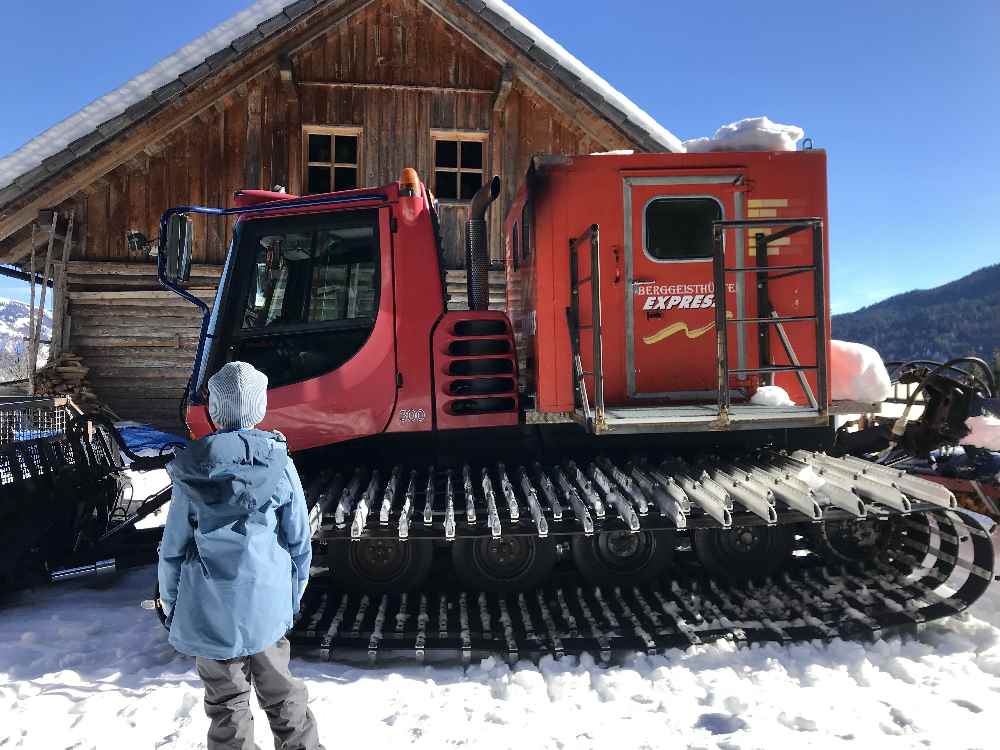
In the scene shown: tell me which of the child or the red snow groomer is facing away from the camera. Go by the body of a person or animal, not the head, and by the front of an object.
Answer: the child

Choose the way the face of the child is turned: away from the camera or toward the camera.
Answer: away from the camera

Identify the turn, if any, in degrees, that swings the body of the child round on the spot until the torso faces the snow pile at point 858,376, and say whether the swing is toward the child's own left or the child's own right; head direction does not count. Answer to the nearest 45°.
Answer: approximately 90° to the child's own right

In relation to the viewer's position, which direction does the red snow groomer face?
facing to the left of the viewer

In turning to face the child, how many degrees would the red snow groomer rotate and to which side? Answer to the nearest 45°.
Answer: approximately 45° to its left

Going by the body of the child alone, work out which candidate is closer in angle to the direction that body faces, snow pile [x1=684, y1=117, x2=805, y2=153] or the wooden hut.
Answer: the wooden hut

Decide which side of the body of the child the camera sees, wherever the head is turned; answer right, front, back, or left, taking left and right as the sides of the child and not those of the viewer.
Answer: back

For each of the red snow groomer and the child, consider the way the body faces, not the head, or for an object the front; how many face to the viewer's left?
1
